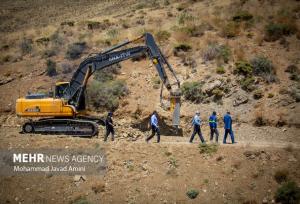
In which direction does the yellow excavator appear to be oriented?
to the viewer's right

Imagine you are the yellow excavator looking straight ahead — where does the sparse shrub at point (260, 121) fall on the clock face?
The sparse shrub is roughly at 12 o'clock from the yellow excavator.

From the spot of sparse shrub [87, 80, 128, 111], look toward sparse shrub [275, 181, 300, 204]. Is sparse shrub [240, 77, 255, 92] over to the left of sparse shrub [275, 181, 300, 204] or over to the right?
left

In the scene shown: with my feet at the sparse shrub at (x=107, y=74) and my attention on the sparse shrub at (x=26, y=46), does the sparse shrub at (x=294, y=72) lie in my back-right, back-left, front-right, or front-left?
back-right

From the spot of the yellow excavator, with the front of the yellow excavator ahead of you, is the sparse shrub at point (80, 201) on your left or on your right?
on your right

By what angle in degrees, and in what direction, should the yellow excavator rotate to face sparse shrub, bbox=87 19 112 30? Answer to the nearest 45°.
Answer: approximately 90° to its left

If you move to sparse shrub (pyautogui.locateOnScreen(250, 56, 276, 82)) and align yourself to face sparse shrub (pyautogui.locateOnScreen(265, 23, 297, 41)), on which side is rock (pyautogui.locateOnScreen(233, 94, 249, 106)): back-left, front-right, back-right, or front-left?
back-left

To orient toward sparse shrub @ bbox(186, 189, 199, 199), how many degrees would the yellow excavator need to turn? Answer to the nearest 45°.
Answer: approximately 45° to its right

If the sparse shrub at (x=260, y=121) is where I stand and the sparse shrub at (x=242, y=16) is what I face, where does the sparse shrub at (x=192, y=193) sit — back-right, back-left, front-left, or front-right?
back-left

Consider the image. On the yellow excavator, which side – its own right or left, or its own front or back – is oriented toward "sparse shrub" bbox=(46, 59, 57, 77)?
left

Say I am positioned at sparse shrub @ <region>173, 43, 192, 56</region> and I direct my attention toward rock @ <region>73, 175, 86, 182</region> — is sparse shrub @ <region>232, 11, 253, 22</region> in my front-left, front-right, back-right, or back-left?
back-left

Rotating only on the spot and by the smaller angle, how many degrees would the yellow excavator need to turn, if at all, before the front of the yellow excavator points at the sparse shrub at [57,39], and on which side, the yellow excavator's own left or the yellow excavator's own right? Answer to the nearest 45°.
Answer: approximately 90° to the yellow excavator's own left

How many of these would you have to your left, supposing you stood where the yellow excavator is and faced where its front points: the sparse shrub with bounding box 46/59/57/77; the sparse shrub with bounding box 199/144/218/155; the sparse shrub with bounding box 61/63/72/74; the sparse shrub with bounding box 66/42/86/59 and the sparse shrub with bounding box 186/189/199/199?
3
